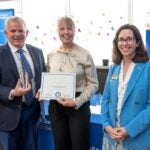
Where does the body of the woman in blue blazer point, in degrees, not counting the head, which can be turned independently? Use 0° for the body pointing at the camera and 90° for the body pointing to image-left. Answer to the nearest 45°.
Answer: approximately 45°

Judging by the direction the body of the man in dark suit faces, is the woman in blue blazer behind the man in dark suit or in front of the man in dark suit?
in front

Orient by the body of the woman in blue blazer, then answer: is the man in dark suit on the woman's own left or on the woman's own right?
on the woman's own right
